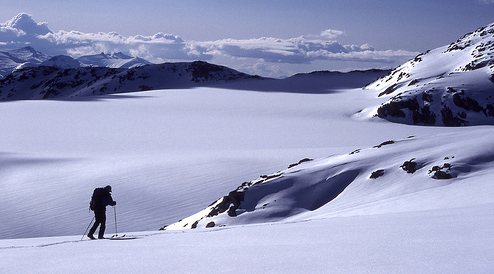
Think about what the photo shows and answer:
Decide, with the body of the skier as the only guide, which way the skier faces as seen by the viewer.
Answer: to the viewer's right
